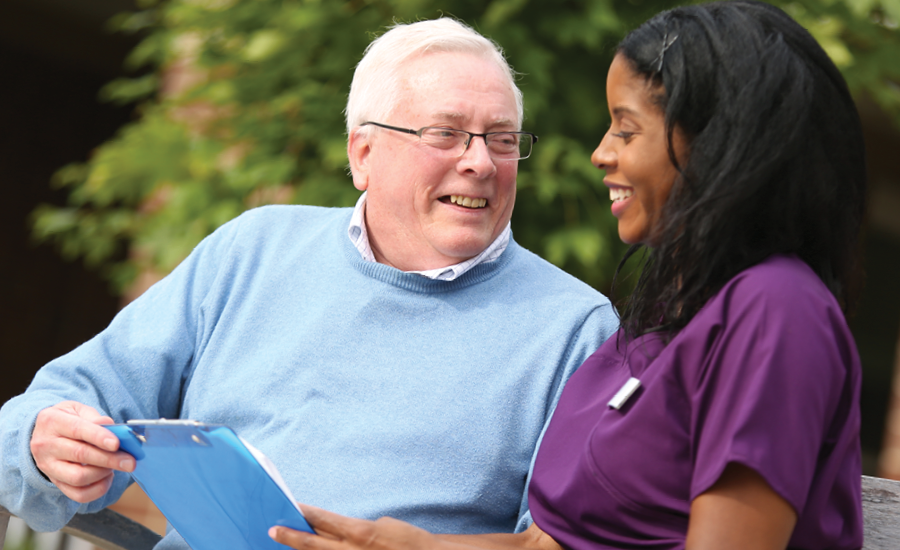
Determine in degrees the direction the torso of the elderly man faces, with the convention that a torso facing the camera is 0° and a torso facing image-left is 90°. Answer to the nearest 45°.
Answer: approximately 0°
